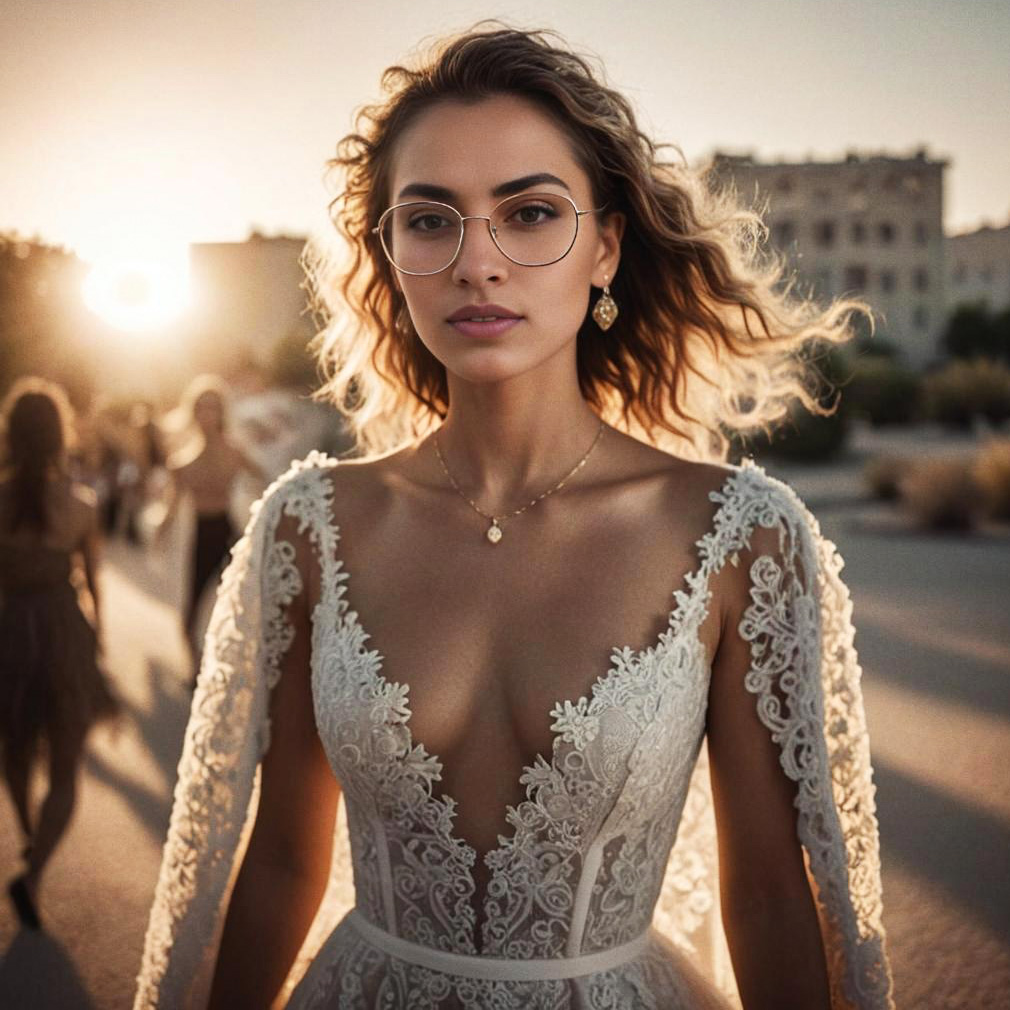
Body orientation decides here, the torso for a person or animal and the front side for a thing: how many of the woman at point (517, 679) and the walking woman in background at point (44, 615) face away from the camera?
1

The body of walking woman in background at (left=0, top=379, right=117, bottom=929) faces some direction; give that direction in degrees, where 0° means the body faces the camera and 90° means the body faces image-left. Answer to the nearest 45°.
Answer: approximately 180°

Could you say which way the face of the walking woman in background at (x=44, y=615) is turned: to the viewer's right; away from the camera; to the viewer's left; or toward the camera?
away from the camera

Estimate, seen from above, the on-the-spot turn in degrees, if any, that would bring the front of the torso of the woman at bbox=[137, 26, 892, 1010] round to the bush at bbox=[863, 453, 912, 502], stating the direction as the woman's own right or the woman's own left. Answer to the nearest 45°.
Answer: approximately 180°

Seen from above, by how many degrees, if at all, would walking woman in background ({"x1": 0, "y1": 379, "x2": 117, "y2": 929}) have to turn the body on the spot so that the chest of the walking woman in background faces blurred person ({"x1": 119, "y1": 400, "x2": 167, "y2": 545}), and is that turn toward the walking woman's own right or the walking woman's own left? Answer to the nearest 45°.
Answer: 0° — they already face them

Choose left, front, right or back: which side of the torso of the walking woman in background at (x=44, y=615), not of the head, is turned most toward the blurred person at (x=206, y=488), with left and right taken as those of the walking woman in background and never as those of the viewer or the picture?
front

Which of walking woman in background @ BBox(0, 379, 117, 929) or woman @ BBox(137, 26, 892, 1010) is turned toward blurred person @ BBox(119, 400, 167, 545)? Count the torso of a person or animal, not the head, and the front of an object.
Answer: the walking woman in background

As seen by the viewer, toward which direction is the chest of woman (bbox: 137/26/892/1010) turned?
toward the camera

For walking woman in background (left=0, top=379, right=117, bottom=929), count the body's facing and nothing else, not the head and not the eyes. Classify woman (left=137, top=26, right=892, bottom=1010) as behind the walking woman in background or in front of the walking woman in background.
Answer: behind

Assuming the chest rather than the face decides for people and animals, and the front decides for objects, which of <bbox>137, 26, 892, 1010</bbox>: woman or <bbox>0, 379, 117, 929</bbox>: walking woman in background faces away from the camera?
the walking woman in background

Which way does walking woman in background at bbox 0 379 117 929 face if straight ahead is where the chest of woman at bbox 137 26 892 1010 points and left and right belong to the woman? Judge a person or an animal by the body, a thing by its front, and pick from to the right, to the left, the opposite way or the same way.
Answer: the opposite way
